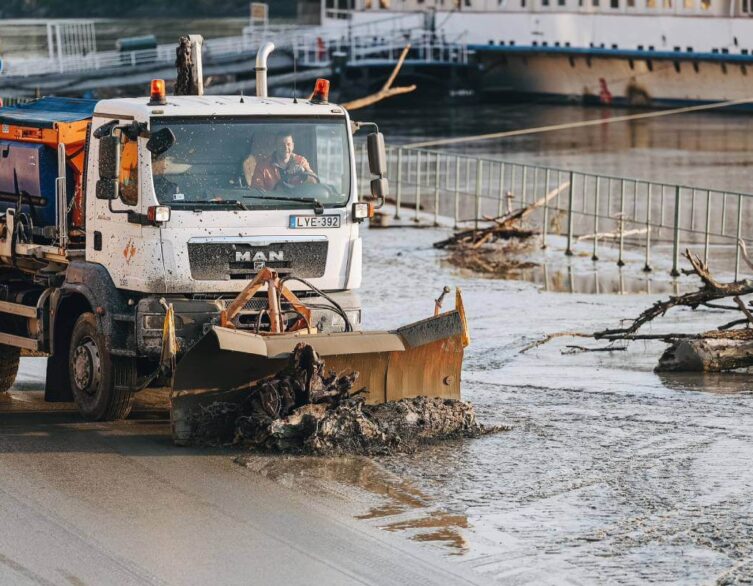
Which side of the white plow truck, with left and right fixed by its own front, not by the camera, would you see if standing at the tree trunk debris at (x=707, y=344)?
left

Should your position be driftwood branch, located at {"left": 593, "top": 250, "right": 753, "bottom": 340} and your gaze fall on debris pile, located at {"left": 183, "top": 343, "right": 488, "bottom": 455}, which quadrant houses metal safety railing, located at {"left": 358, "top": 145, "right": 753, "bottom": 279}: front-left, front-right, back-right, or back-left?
back-right

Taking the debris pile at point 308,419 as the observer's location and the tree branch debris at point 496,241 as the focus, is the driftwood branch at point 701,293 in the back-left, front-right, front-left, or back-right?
front-right

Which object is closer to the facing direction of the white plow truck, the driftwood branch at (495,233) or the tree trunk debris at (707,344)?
the tree trunk debris

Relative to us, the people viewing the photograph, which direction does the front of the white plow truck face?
facing the viewer and to the right of the viewer

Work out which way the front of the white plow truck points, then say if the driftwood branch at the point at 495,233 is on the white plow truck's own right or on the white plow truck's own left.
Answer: on the white plow truck's own left

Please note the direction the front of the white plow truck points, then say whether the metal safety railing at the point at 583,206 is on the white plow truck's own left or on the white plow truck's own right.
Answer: on the white plow truck's own left

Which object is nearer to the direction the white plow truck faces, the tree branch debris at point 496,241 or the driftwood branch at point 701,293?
the driftwood branch

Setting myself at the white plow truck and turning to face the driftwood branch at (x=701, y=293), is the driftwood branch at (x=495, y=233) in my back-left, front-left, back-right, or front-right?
front-left

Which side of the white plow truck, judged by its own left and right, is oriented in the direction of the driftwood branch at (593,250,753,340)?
left
